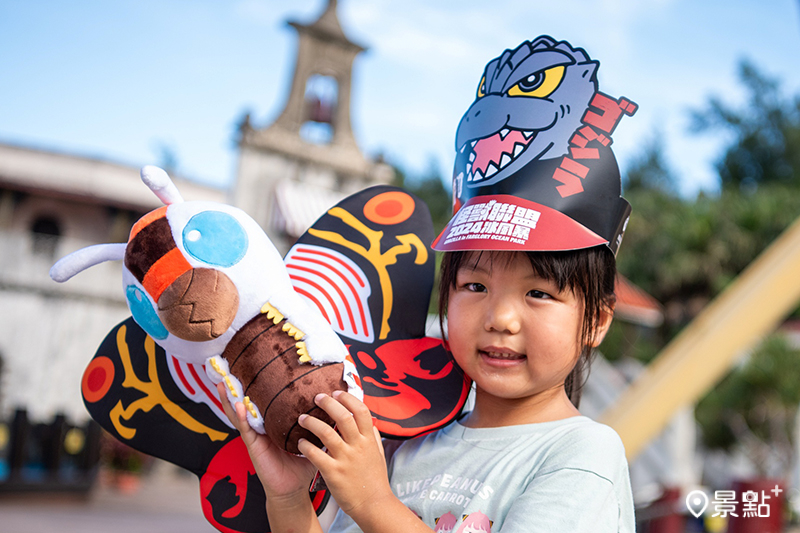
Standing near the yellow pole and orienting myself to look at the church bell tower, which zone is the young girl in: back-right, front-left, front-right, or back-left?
back-left

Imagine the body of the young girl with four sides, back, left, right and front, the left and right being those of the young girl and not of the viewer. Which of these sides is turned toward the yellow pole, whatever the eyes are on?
back

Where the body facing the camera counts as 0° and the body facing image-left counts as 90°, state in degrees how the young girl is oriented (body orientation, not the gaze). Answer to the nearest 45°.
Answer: approximately 45°

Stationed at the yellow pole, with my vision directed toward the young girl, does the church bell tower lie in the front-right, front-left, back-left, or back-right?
back-right

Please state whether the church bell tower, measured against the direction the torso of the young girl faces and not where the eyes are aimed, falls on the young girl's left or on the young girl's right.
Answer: on the young girl's right
